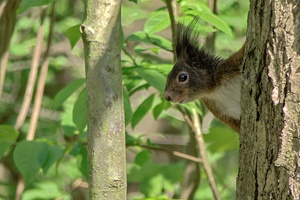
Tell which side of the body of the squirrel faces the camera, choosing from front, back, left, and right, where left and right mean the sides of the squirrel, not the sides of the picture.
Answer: left

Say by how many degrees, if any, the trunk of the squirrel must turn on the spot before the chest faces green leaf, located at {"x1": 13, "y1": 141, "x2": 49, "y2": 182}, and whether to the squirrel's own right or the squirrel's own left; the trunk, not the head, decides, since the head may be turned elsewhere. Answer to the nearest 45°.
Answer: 0° — it already faces it
